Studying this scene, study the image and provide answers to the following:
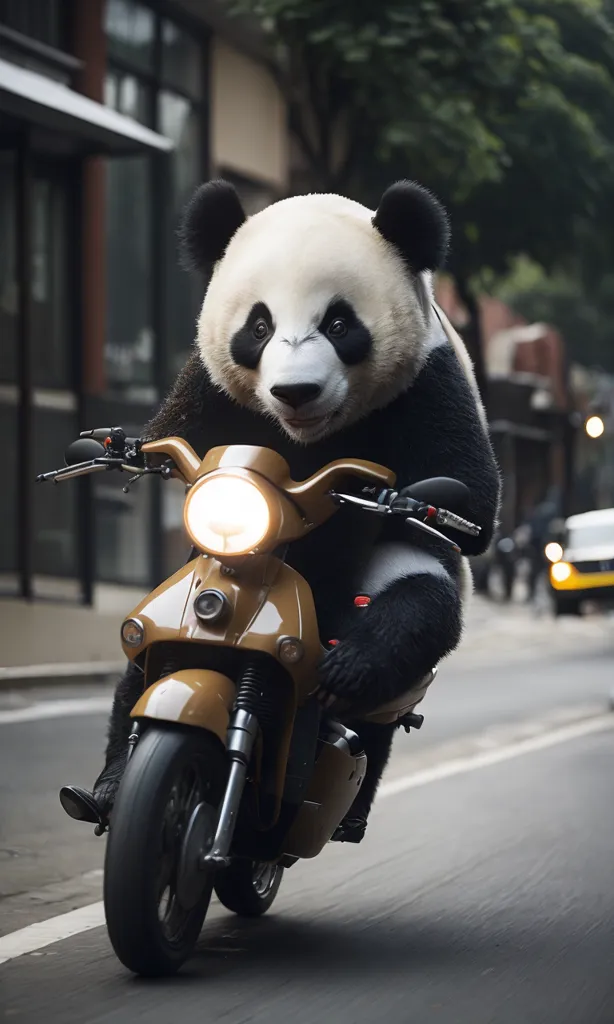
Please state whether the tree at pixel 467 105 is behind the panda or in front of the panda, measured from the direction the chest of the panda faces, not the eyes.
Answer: behind

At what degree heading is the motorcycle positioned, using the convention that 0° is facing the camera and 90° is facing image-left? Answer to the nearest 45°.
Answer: approximately 45°

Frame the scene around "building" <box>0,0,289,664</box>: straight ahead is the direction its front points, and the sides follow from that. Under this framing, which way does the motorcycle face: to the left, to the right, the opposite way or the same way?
to the right

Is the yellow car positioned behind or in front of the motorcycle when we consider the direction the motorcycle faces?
behind

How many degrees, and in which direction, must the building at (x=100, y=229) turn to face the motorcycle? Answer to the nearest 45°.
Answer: approximately 45° to its right

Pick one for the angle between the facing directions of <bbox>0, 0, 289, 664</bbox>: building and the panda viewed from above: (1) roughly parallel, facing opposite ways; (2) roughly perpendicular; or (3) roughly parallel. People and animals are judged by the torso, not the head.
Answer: roughly perpendicular

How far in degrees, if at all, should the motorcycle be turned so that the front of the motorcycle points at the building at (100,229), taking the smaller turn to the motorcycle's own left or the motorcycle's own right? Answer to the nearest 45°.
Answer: approximately 135° to the motorcycle's own right

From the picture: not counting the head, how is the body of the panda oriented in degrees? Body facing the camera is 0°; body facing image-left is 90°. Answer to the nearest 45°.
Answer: approximately 45°

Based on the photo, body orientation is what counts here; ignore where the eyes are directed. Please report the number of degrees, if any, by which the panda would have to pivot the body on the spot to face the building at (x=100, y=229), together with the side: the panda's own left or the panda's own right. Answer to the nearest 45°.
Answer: approximately 135° to the panda's own right
